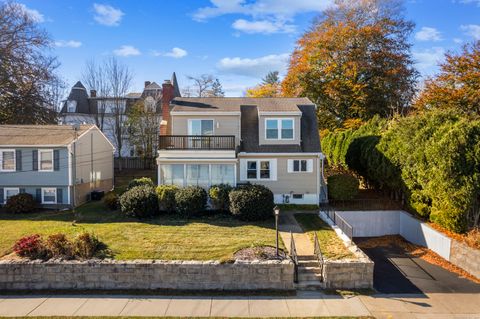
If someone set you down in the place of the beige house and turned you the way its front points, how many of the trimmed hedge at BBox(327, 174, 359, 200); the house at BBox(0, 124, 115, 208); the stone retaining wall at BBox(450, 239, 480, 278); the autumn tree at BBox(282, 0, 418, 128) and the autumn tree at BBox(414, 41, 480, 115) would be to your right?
1

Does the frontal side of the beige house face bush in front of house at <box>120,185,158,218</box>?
no

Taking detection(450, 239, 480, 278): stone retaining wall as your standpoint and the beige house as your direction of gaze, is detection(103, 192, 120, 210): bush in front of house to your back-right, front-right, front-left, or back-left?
front-left

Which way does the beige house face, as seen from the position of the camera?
facing the viewer

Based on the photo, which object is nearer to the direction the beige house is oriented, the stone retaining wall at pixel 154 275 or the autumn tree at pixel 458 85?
the stone retaining wall

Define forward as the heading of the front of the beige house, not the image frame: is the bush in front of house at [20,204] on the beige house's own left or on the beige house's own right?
on the beige house's own right

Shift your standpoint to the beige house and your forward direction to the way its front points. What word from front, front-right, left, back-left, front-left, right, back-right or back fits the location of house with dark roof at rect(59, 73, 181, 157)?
back-right

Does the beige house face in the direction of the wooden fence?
no

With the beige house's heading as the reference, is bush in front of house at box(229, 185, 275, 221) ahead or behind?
ahead

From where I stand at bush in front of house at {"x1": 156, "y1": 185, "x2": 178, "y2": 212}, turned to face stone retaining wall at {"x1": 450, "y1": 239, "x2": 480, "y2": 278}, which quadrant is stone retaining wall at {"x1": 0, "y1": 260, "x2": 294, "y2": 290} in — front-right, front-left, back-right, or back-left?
front-right

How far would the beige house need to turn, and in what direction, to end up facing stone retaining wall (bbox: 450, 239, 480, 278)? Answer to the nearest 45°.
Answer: approximately 45° to its left

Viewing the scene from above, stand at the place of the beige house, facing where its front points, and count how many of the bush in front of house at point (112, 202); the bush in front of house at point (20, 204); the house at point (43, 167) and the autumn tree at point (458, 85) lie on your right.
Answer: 3

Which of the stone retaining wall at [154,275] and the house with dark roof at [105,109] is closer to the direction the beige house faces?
the stone retaining wall

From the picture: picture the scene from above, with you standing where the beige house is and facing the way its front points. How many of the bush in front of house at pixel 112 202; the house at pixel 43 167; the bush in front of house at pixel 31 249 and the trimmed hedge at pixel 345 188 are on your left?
1

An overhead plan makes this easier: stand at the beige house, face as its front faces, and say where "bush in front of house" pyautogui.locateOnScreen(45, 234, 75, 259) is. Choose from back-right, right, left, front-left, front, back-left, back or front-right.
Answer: front-right

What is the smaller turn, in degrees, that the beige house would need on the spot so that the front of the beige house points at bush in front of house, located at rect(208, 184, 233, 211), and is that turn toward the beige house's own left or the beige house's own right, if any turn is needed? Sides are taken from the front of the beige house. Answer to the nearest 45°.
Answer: approximately 45° to the beige house's own right

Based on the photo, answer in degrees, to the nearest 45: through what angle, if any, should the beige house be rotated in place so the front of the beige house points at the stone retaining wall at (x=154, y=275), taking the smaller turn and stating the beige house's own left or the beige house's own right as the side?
0° — it already faces it

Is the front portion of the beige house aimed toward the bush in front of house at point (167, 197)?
no

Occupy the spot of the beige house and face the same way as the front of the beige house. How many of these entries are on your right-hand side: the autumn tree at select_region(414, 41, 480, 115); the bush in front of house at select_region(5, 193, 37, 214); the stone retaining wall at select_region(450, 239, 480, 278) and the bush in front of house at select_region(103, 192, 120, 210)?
2
